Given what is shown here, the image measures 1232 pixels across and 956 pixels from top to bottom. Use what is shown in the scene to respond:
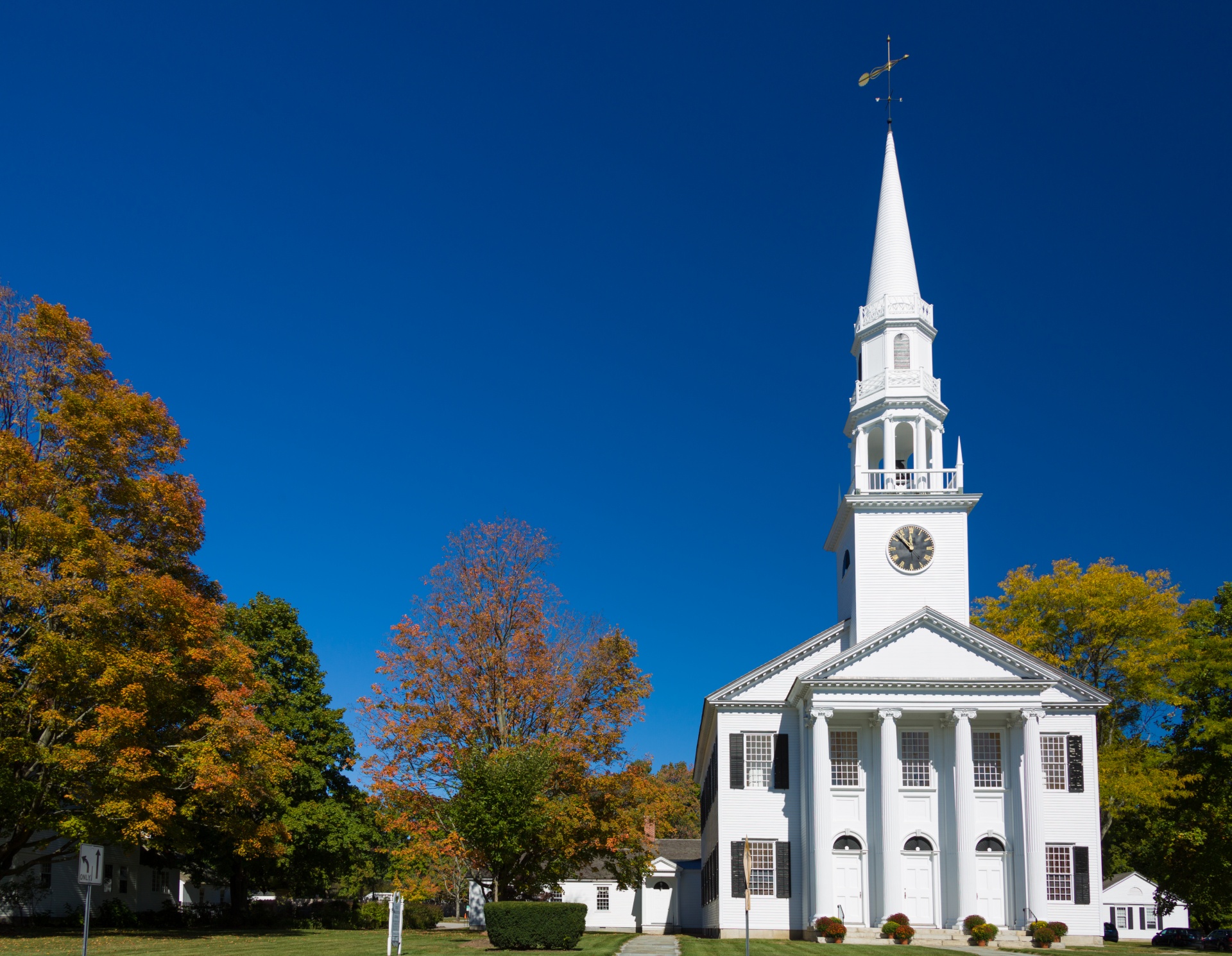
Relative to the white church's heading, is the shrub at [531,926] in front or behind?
in front

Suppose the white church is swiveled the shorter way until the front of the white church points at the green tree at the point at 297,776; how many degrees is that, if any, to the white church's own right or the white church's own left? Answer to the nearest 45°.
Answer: approximately 90° to the white church's own right

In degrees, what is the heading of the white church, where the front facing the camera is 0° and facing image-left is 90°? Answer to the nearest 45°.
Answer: approximately 0°

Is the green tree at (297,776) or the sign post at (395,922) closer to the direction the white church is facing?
the sign post

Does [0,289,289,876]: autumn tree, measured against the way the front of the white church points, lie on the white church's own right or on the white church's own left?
on the white church's own right

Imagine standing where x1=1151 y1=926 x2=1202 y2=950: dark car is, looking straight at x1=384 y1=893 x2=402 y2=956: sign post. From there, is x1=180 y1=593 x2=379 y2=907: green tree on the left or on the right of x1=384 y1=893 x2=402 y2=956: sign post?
right
